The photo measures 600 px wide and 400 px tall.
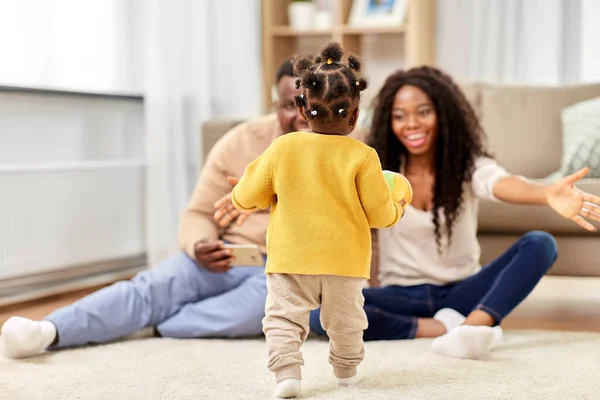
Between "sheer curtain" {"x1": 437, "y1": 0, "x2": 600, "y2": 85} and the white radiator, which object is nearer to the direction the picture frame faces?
the white radiator

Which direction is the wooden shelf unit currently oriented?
toward the camera

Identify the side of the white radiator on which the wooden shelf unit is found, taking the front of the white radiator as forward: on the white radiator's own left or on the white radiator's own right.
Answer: on the white radiator's own left

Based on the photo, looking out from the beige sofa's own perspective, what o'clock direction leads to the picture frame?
The picture frame is roughly at 5 o'clock from the beige sofa.

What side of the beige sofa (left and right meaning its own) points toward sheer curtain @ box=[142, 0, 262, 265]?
right

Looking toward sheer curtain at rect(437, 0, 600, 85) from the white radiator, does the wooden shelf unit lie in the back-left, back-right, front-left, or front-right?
front-left

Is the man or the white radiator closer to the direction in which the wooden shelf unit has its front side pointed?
the man

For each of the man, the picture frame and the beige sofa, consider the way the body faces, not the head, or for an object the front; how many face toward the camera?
3

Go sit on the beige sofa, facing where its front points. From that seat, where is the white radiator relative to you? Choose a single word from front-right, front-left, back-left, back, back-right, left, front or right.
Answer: right

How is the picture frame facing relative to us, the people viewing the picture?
facing the viewer

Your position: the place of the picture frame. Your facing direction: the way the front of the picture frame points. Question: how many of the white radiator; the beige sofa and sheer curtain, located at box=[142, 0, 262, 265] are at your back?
0

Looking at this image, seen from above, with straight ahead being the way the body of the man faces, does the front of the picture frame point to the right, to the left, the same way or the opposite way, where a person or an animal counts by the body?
the same way

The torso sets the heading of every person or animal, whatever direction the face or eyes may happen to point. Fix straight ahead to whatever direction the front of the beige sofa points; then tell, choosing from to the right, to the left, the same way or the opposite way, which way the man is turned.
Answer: the same way

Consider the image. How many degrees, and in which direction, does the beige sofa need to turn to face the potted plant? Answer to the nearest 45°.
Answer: approximately 135° to its right

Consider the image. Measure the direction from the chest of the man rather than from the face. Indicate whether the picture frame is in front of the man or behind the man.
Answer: behind

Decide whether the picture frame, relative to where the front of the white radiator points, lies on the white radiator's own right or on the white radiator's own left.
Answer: on the white radiator's own left

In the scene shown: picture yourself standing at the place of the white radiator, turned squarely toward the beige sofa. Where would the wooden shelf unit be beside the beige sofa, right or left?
left
